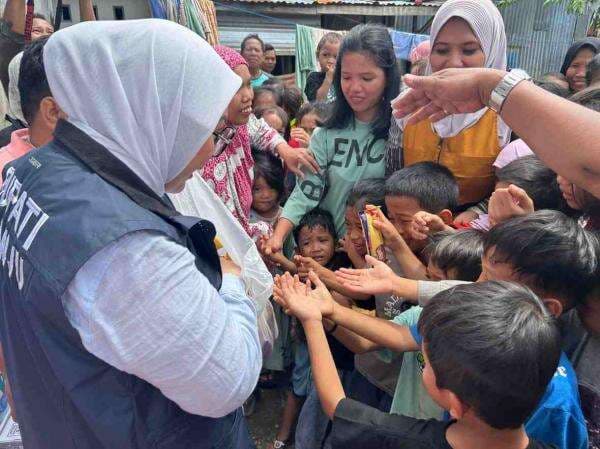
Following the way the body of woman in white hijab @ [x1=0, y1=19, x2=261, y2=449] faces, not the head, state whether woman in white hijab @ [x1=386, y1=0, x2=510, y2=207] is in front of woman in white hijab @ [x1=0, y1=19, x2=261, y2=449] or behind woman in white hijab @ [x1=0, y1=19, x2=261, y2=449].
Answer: in front

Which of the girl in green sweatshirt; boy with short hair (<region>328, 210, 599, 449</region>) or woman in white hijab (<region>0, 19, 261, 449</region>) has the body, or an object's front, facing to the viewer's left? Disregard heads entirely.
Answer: the boy with short hair

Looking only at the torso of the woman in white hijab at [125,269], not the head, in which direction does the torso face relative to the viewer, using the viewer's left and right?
facing away from the viewer and to the right of the viewer

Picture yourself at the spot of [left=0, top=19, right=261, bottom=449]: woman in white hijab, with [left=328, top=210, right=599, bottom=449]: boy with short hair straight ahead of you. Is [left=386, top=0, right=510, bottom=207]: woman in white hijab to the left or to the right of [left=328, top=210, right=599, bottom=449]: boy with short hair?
left

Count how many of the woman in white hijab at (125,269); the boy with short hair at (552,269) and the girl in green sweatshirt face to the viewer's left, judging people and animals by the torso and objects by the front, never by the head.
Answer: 1

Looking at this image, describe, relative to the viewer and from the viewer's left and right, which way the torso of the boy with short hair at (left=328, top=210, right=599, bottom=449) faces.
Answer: facing to the left of the viewer

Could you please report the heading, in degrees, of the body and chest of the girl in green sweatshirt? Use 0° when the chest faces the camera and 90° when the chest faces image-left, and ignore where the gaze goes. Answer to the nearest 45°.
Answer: approximately 0°

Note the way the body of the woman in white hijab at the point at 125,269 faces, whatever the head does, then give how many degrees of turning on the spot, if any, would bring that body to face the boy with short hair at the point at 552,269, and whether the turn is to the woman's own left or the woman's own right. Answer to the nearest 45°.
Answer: approximately 45° to the woman's own right

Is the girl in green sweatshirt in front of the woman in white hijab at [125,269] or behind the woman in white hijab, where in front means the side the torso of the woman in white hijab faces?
in front

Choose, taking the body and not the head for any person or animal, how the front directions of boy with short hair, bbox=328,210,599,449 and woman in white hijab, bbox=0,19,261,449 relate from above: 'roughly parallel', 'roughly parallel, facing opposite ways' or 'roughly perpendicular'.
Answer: roughly perpendicular

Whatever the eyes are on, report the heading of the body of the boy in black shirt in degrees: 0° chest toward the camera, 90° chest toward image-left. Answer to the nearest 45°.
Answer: approximately 135°

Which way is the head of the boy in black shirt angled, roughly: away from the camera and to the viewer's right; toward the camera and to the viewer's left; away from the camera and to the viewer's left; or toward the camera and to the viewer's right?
away from the camera and to the viewer's left
